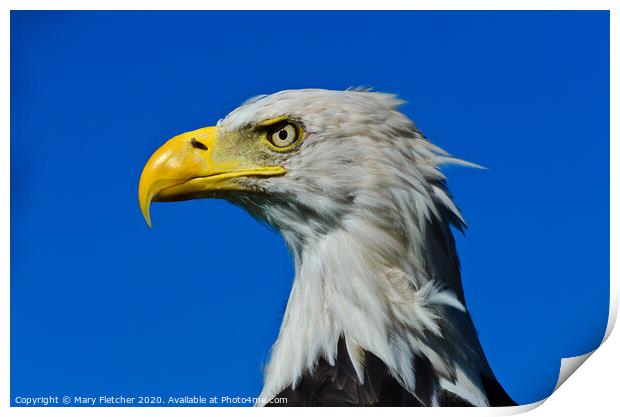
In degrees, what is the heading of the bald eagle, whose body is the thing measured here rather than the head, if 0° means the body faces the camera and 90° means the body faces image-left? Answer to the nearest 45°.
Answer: approximately 90°
